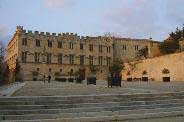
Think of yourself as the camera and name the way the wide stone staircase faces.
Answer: facing the viewer
